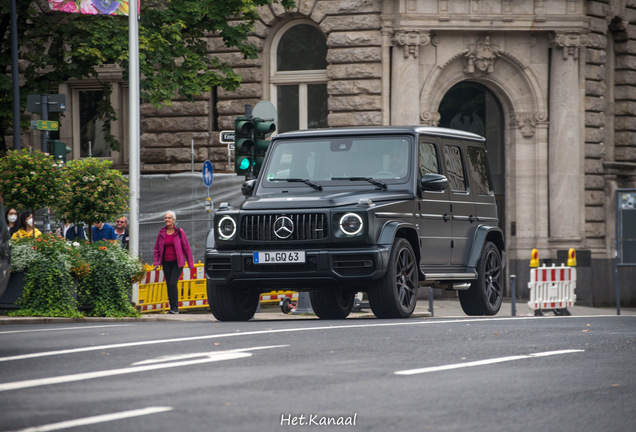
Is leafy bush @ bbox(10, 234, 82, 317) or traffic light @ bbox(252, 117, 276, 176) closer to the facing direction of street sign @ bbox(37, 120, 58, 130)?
the leafy bush

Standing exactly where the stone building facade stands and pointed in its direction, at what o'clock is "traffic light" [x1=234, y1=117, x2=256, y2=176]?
The traffic light is roughly at 1 o'clock from the stone building facade.

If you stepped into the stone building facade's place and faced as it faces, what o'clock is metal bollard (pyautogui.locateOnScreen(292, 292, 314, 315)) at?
The metal bollard is roughly at 1 o'clock from the stone building facade.

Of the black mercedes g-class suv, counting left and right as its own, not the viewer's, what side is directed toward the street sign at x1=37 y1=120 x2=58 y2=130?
right

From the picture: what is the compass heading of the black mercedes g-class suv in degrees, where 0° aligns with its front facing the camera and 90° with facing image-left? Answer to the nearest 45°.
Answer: approximately 45°

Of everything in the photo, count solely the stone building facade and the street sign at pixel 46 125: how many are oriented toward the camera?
2

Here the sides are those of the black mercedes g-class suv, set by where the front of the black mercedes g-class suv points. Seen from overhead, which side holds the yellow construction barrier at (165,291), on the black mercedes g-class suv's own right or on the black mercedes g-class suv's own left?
on the black mercedes g-class suv's own right

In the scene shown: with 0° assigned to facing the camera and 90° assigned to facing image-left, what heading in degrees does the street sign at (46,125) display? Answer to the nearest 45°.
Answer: approximately 0°
